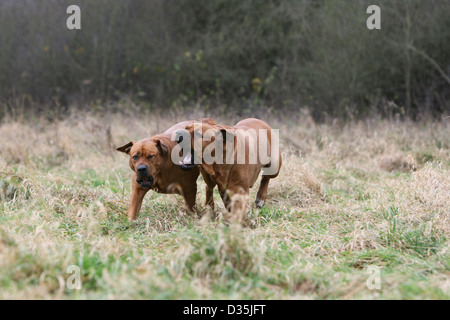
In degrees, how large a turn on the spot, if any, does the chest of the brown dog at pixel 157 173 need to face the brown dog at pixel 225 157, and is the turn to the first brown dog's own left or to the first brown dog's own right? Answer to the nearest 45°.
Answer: approximately 90° to the first brown dog's own left

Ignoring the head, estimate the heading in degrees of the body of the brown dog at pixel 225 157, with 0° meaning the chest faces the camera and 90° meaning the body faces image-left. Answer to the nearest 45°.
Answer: approximately 45°

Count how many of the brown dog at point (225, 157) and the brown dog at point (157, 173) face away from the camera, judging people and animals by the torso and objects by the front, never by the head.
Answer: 0

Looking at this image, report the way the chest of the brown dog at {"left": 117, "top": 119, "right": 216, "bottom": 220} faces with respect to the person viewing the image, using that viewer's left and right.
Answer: facing the viewer and to the left of the viewer
